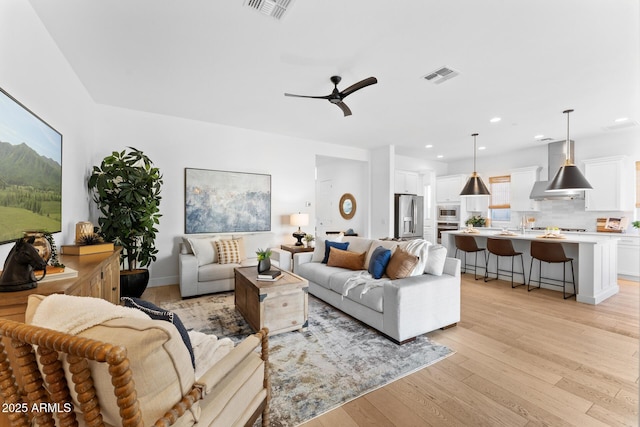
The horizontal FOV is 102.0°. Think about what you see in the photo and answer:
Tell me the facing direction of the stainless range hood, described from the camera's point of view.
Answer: facing the viewer

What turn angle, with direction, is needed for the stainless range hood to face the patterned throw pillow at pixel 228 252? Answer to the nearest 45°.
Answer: approximately 45° to its right

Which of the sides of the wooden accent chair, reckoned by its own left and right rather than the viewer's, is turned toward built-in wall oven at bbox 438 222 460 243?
front

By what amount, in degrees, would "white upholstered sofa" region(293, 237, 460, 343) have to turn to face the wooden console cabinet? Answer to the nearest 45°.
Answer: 0° — it already faces it

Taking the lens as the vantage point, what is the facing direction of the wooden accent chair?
facing away from the viewer and to the right of the viewer

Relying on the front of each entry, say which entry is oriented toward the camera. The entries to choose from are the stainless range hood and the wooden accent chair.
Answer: the stainless range hood

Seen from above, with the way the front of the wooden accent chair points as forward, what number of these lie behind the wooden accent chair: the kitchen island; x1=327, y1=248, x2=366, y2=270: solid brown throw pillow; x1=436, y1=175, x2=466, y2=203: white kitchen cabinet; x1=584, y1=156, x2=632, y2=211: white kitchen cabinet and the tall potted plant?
0

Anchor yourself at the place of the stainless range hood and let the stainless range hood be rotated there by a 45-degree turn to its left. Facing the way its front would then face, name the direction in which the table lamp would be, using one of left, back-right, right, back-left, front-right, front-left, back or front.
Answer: right

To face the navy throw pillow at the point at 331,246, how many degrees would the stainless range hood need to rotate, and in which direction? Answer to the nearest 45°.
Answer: approximately 45° to its right

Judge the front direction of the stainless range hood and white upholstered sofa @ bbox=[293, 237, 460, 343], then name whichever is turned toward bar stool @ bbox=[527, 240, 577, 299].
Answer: the stainless range hood

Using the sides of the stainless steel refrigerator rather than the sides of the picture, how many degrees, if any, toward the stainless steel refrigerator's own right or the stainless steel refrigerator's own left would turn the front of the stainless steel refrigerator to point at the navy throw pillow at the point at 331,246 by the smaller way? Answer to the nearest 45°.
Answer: approximately 45° to the stainless steel refrigerator's own right

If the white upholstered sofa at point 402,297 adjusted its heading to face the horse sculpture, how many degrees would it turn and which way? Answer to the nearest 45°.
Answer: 0° — it already faces it

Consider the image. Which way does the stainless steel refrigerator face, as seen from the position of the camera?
facing the viewer and to the right of the viewer

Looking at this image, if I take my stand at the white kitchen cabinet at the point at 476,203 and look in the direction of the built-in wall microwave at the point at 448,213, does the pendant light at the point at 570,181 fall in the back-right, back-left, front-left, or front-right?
back-left

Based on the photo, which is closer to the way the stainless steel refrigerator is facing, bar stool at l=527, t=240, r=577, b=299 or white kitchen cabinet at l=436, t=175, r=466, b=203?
the bar stool

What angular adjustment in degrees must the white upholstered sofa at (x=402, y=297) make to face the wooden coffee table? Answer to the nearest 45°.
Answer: approximately 45° to its right

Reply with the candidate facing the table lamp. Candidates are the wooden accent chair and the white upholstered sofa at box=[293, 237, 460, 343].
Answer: the wooden accent chair

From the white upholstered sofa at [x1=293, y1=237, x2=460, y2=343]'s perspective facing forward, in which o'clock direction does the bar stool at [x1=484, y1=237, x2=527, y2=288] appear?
The bar stool is roughly at 6 o'clock from the white upholstered sofa.

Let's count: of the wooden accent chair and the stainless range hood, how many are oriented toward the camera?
1

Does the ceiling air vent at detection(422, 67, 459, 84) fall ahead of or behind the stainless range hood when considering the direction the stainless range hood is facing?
ahead
